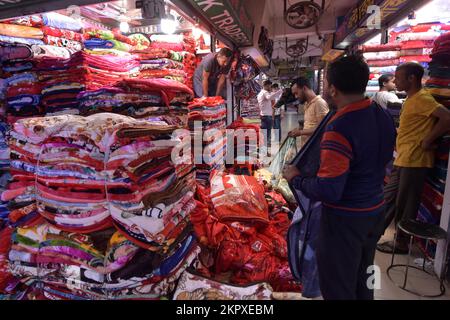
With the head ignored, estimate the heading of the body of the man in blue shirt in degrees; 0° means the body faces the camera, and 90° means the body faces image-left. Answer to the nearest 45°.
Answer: approximately 135°

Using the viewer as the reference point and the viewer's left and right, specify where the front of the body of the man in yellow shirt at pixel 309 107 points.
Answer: facing to the left of the viewer

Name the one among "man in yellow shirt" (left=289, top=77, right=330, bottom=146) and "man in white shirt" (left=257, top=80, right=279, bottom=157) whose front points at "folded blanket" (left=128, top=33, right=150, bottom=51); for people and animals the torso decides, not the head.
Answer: the man in yellow shirt

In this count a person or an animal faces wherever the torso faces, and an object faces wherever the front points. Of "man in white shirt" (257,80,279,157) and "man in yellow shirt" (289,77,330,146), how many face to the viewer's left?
1

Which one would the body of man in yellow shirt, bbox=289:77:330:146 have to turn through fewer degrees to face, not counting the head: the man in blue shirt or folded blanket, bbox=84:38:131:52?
the folded blanket

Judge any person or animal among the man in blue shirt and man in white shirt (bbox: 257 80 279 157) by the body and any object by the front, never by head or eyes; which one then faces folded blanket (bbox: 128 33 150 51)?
the man in blue shirt

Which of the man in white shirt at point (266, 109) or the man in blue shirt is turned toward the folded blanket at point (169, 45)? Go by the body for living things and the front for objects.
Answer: the man in blue shirt

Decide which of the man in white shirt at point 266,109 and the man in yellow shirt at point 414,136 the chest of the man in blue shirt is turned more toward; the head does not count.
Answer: the man in white shirt

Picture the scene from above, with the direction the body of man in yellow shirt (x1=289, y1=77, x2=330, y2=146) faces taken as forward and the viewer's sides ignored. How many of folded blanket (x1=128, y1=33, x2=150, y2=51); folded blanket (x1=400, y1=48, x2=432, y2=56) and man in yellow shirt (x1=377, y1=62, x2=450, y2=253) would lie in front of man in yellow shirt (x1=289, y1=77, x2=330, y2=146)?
1

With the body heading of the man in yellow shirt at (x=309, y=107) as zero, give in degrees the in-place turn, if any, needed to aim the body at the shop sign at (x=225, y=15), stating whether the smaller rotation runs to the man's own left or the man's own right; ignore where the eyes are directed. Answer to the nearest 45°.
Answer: approximately 45° to the man's own left

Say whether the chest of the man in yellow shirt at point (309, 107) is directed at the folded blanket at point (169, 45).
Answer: yes

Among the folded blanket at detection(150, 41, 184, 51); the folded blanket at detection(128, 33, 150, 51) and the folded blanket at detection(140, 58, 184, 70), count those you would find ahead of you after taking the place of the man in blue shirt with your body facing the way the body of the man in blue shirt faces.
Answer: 3

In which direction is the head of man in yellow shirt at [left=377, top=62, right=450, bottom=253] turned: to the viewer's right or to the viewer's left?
to the viewer's left

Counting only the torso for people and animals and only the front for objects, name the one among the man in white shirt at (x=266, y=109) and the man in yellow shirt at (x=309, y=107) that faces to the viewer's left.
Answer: the man in yellow shirt
